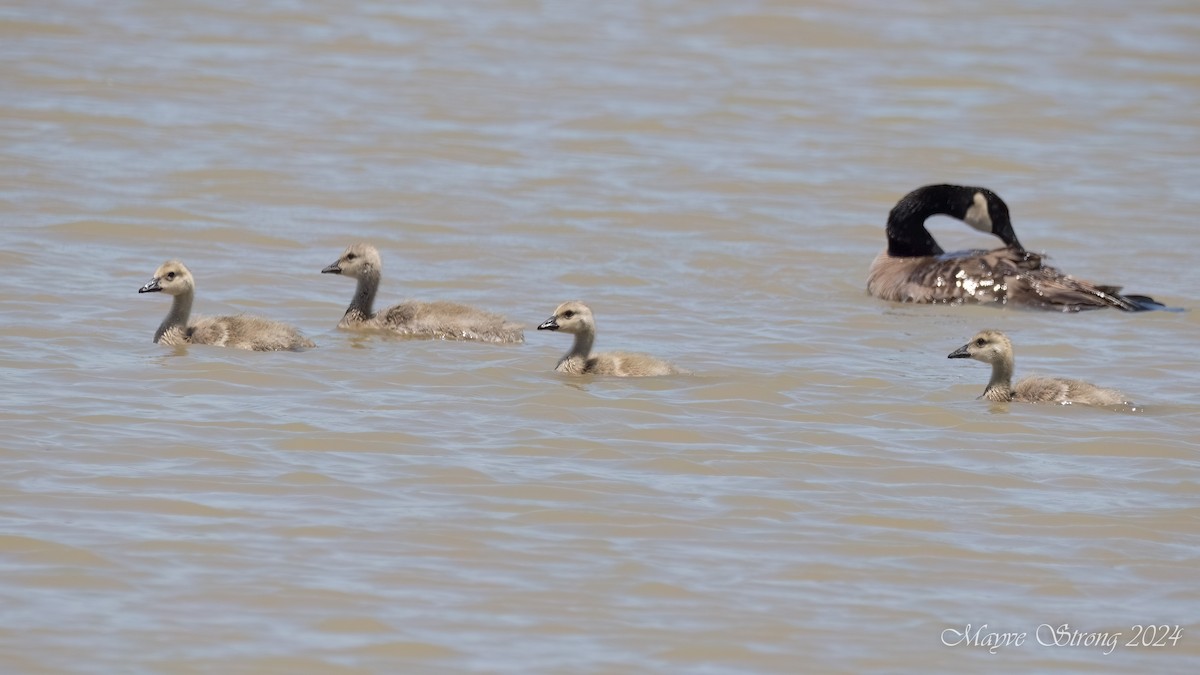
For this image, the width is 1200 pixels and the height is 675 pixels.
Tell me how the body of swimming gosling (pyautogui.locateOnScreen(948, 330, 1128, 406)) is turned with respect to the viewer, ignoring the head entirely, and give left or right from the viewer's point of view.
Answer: facing to the left of the viewer

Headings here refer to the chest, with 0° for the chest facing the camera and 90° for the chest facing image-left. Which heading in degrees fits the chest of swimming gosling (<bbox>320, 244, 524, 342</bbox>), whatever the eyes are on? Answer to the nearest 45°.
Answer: approximately 90°

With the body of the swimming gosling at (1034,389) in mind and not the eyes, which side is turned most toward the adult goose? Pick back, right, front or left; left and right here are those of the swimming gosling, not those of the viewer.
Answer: right

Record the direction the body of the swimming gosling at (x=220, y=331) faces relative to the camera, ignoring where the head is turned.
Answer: to the viewer's left

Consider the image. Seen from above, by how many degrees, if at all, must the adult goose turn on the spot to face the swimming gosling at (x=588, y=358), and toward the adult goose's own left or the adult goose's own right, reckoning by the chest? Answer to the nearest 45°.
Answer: approximately 45° to the adult goose's own left

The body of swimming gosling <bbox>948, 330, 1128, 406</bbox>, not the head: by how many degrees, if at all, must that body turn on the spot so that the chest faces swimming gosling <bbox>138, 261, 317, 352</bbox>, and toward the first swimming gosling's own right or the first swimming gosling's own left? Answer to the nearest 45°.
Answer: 0° — it already faces it

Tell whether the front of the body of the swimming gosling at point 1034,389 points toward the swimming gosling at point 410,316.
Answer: yes

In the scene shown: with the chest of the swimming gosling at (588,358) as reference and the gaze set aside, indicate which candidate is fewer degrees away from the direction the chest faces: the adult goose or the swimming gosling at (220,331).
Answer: the swimming gosling

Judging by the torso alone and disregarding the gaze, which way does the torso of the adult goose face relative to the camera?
to the viewer's left

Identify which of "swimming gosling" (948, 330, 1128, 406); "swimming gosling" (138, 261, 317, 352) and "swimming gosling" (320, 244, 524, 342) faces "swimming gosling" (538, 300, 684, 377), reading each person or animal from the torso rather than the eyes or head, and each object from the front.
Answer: "swimming gosling" (948, 330, 1128, 406)

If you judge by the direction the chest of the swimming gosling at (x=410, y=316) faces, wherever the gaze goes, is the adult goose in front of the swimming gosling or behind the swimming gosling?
behind

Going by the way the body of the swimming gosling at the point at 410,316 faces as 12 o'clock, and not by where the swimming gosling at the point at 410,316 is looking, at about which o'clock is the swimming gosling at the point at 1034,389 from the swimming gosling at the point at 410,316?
the swimming gosling at the point at 1034,389 is roughly at 7 o'clock from the swimming gosling at the point at 410,316.

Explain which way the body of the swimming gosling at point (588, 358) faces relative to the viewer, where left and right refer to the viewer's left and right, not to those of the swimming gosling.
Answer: facing to the left of the viewer
